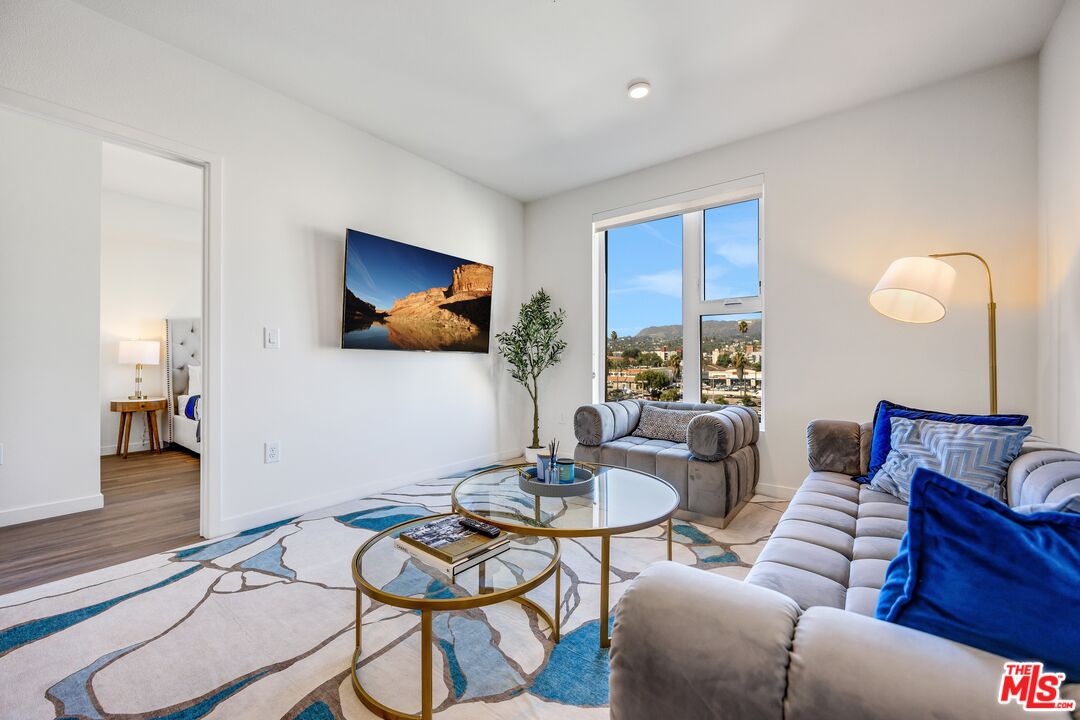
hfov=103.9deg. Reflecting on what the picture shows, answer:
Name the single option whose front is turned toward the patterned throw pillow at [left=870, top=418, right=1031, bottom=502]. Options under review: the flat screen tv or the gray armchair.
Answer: the flat screen tv

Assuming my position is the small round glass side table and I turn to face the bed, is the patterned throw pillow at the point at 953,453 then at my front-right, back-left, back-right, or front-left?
back-right

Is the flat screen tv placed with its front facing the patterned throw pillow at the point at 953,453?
yes

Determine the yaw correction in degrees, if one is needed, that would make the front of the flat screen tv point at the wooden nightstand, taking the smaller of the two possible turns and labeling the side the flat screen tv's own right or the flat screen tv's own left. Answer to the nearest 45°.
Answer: approximately 180°

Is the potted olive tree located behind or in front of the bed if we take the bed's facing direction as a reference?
in front

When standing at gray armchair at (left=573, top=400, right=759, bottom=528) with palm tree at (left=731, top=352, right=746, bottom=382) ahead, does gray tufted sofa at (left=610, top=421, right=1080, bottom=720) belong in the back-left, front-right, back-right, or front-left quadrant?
back-right

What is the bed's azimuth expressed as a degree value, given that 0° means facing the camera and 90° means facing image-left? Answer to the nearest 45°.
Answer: approximately 315°

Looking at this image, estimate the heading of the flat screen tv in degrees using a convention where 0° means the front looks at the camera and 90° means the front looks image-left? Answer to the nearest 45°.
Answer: approximately 315°

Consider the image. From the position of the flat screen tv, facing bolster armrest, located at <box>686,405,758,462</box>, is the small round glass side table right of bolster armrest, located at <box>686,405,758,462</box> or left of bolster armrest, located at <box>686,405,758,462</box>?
right

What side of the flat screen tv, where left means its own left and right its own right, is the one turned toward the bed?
back

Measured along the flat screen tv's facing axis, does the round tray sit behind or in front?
in front

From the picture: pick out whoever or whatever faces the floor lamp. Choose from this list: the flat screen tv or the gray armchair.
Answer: the flat screen tv

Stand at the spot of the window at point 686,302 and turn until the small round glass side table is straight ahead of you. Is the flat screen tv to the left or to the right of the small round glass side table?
right

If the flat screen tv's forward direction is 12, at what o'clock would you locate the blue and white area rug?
The blue and white area rug is roughly at 2 o'clock from the flat screen tv.

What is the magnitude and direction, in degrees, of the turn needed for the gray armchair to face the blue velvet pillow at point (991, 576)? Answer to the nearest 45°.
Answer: approximately 45° to its left

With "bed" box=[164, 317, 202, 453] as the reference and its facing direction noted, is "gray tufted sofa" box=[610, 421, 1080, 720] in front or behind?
in front

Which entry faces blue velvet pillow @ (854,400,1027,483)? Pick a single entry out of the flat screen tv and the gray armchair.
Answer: the flat screen tv

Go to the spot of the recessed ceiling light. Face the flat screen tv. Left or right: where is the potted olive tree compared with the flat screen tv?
right

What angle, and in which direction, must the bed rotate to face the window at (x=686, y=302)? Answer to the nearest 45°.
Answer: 0° — it already faces it
